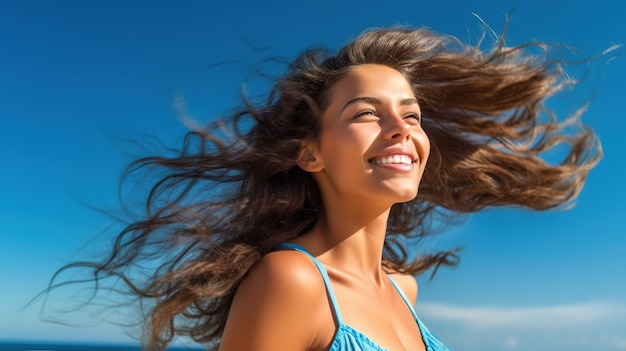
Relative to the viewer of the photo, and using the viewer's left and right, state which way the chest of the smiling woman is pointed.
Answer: facing the viewer and to the right of the viewer

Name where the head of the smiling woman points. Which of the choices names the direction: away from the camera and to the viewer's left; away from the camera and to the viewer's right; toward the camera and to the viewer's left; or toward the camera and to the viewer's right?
toward the camera and to the viewer's right
